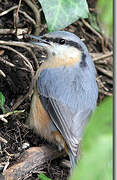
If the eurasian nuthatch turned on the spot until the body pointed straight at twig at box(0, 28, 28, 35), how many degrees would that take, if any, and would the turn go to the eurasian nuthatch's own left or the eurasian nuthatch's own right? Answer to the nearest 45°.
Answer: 0° — it already faces it

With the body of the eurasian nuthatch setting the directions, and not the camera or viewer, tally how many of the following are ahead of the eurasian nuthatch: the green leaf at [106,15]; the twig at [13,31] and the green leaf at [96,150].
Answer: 1

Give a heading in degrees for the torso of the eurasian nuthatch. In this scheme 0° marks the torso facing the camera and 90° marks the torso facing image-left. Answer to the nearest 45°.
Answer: approximately 135°

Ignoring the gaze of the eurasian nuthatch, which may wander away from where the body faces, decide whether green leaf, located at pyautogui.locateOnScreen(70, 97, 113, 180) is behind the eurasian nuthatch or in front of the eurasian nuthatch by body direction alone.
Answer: behind

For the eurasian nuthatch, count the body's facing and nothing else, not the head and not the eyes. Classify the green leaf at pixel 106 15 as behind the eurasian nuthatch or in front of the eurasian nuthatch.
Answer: behind

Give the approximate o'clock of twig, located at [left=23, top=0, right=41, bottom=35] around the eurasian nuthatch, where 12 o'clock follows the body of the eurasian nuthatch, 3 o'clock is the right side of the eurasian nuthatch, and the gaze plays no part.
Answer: The twig is roughly at 1 o'clock from the eurasian nuthatch.
